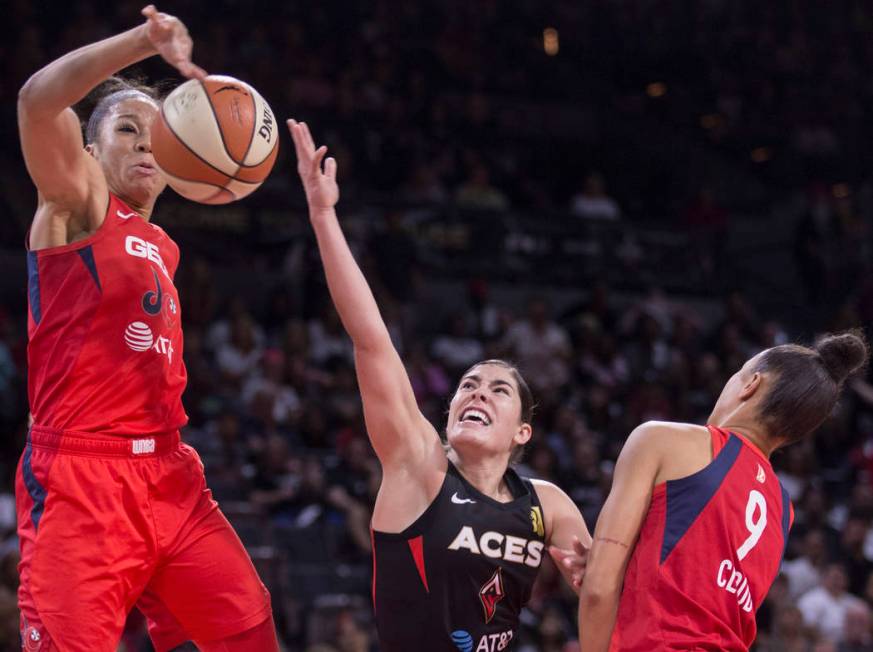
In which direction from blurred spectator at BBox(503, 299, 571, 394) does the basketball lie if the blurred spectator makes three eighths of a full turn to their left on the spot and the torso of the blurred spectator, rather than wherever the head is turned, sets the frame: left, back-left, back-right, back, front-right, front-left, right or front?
back-right

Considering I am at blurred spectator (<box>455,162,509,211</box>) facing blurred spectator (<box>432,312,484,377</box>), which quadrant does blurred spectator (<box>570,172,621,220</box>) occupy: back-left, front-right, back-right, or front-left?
back-left

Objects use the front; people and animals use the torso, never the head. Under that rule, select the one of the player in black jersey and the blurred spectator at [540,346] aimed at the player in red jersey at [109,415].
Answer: the blurred spectator

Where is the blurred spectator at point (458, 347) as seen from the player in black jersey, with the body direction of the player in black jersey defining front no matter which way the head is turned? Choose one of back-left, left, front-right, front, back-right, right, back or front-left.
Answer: back-left

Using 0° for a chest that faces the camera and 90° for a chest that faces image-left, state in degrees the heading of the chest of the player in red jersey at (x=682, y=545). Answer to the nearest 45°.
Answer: approximately 135°

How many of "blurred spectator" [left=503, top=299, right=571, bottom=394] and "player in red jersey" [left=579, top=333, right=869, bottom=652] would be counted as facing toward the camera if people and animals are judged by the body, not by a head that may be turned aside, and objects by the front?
1

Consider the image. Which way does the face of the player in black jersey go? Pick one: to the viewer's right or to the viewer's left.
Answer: to the viewer's left

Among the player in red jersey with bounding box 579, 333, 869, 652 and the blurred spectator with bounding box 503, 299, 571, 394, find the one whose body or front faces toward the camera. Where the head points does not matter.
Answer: the blurred spectator

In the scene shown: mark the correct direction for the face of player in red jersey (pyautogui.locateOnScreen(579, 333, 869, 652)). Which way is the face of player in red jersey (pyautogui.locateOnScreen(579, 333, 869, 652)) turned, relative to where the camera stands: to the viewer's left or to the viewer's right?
to the viewer's left

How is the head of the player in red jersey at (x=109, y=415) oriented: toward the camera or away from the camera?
toward the camera

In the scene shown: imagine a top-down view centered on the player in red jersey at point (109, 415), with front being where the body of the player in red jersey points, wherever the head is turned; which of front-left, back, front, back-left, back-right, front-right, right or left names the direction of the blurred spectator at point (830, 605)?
left

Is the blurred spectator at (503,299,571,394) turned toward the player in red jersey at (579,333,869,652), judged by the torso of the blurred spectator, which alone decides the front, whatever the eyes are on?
yes

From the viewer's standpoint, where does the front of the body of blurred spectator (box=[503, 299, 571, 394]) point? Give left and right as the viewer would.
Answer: facing the viewer

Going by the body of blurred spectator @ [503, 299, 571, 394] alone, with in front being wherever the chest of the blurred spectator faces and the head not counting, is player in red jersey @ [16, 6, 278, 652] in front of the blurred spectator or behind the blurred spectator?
in front

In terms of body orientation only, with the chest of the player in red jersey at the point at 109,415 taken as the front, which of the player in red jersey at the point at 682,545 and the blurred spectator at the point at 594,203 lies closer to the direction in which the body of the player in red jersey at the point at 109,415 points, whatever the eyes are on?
the player in red jersey

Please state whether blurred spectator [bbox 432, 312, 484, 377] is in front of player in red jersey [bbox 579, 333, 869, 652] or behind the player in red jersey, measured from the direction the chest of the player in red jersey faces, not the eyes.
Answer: in front

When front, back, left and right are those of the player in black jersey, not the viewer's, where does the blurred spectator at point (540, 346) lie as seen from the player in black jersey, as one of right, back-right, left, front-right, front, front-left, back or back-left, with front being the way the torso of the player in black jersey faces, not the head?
back-left
